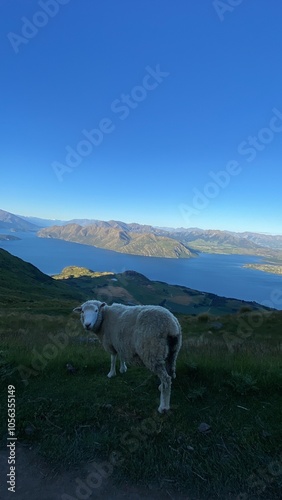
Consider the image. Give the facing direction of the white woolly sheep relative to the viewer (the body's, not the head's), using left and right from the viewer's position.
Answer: facing away from the viewer and to the left of the viewer
